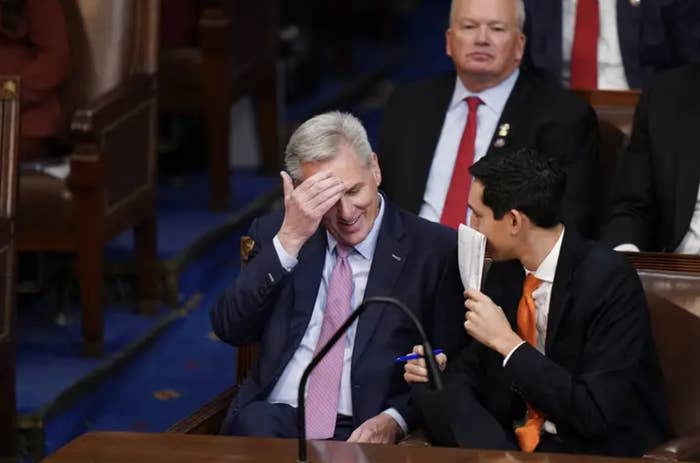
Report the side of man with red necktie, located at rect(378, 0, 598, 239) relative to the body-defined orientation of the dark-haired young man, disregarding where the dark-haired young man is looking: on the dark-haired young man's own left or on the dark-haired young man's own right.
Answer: on the dark-haired young man's own right

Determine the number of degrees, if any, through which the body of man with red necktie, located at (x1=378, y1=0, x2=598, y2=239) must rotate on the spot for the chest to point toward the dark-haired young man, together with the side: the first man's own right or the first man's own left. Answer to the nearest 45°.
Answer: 0° — they already face them

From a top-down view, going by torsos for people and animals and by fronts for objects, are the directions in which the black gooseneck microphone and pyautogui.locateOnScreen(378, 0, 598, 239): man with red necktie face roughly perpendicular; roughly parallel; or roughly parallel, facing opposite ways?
roughly perpendicular

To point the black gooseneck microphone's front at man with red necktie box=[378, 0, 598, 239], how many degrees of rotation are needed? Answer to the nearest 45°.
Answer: approximately 90° to its left

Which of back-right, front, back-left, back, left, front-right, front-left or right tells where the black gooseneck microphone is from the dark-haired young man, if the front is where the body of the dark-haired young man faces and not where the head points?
front

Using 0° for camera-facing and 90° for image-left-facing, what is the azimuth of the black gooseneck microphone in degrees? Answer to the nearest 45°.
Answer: approximately 270°

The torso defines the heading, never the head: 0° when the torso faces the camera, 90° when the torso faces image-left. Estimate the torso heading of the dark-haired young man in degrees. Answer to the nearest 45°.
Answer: approximately 45°

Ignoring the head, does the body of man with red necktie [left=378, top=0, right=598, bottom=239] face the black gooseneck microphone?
yes

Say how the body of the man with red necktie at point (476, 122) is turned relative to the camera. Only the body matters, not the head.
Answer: toward the camera

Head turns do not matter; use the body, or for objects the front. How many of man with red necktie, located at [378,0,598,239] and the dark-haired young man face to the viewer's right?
0

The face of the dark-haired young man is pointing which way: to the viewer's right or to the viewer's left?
to the viewer's left

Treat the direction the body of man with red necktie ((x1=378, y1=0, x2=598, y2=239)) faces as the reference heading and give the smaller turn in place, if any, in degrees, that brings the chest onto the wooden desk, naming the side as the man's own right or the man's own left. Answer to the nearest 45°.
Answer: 0° — they already face it

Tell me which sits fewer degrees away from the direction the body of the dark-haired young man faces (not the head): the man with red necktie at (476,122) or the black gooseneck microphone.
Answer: the black gooseneck microphone

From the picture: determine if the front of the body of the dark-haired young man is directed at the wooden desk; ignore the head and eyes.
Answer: yes
